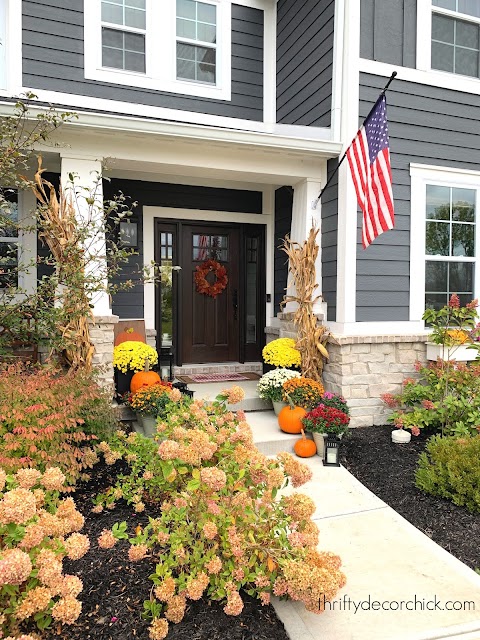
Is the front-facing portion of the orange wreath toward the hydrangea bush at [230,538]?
yes

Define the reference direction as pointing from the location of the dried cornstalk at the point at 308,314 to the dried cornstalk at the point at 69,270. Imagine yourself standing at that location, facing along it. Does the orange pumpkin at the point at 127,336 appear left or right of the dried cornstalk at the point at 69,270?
right

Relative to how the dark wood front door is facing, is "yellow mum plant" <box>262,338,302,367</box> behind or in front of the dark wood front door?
in front

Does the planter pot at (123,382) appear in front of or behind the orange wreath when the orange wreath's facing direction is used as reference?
in front

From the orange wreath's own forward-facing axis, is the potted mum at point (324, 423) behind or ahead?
ahead

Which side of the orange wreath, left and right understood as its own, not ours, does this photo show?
front

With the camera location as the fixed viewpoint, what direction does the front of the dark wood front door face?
facing the viewer

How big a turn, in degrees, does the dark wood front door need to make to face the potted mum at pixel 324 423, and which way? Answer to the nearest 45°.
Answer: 0° — it already faces it

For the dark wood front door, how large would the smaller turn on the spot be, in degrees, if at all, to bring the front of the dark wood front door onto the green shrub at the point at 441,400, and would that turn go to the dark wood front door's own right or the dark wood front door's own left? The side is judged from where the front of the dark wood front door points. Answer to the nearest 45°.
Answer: approximately 45° to the dark wood front door's own left

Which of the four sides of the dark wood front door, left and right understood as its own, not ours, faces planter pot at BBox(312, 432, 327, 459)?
front

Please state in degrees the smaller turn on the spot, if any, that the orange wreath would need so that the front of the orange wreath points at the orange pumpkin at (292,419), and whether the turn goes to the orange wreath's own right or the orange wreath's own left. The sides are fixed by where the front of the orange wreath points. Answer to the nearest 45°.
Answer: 0° — it already faces it

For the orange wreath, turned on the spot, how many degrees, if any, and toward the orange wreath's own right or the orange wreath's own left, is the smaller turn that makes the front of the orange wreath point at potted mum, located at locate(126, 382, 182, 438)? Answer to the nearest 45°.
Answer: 0° — it already faces it

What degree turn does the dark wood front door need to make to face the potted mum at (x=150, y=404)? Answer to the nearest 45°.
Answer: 0° — it already faces it

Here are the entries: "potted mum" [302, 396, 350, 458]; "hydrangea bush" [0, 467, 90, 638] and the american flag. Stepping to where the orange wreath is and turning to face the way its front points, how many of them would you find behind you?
0

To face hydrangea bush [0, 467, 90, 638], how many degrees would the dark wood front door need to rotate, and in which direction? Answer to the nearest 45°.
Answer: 0° — it already faces it

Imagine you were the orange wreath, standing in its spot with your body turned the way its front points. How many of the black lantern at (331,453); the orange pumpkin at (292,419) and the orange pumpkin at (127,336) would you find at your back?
0

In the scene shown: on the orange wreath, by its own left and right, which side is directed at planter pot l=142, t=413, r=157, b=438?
front
